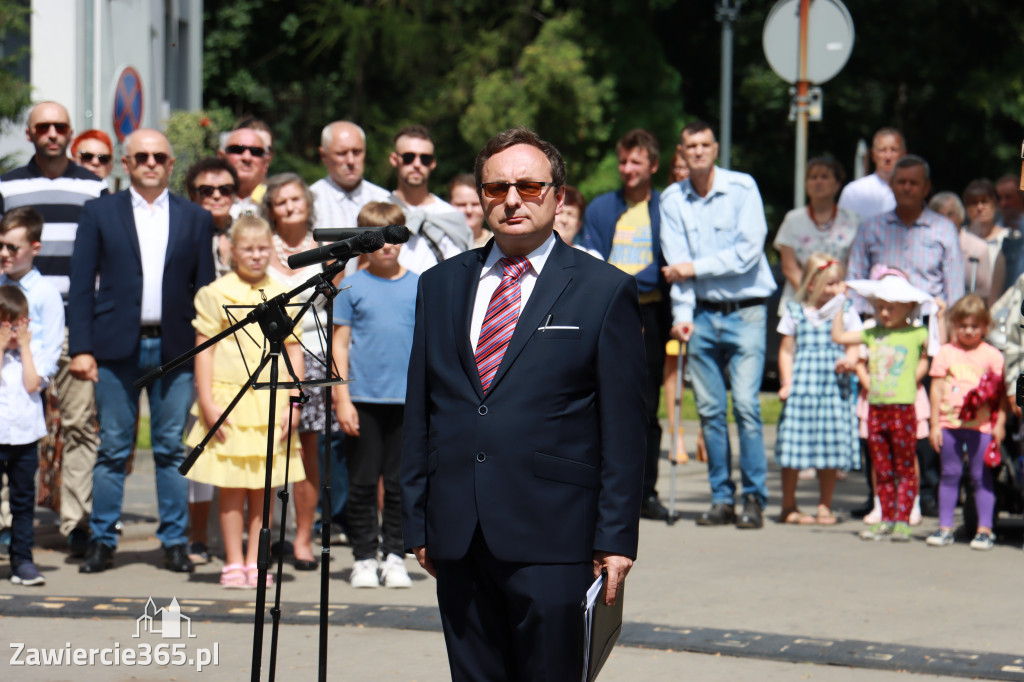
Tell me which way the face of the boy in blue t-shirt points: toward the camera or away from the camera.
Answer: toward the camera

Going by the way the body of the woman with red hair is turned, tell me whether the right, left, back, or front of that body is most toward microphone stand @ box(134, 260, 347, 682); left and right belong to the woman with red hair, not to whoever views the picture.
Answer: front

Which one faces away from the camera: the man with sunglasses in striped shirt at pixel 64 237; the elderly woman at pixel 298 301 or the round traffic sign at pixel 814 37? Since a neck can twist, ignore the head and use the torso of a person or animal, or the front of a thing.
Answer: the round traffic sign

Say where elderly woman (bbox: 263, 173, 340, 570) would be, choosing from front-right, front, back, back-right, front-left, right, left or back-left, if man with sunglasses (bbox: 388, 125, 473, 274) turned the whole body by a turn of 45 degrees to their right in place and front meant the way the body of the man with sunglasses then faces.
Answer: front

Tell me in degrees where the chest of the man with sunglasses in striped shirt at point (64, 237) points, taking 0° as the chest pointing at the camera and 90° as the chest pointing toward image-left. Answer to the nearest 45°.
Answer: approximately 0°

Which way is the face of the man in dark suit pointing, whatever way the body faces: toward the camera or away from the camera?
toward the camera

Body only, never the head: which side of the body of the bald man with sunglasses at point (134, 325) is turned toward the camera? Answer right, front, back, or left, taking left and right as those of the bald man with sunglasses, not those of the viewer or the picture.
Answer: front

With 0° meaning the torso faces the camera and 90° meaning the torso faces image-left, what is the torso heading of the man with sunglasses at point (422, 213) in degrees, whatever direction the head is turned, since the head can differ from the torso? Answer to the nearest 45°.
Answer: approximately 0°

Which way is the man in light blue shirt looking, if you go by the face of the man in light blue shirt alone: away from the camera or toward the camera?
toward the camera

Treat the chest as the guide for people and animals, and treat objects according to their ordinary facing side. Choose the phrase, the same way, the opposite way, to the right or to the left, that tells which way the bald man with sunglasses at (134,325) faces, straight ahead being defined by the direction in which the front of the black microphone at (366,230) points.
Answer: to the right

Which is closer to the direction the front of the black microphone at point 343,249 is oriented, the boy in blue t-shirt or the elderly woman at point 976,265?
the elderly woman

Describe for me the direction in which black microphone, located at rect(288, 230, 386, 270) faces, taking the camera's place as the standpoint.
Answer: facing to the right of the viewer

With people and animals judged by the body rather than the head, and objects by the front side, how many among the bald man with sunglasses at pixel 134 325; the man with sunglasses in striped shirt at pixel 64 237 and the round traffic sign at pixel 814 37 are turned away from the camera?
1

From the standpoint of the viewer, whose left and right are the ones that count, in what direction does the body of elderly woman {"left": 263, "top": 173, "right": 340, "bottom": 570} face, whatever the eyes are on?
facing the viewer

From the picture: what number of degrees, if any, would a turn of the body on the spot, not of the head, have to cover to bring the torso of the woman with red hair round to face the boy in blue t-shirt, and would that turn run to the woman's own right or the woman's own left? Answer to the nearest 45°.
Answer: approximately 45° to the woman's own left

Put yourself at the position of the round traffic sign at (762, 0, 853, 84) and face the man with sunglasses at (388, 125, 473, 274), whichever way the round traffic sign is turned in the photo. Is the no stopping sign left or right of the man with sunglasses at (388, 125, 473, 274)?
right

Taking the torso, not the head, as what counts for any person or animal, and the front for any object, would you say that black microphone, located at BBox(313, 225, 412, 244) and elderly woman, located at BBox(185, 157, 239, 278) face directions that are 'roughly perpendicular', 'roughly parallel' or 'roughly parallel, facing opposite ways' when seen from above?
roughly perpendicular
